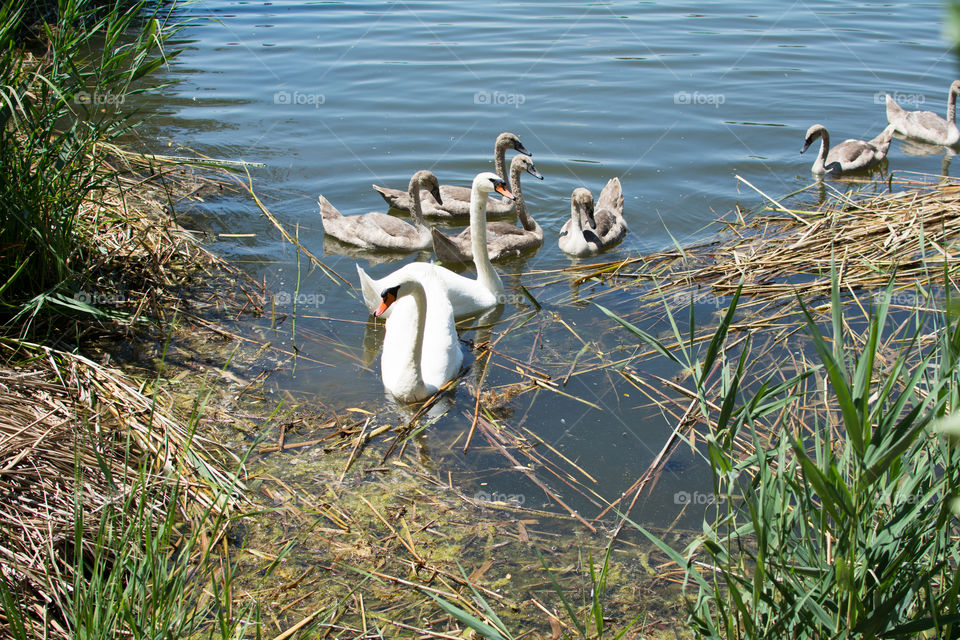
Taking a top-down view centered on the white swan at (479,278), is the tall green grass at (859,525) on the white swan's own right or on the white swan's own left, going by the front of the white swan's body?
on the white swan's own right

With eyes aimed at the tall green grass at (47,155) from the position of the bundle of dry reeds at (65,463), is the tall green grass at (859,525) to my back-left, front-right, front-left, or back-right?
back-right

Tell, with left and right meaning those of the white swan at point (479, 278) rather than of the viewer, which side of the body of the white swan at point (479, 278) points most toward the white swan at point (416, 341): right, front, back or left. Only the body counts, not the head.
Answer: right

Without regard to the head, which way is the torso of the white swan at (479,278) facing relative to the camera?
to the viewer's right
